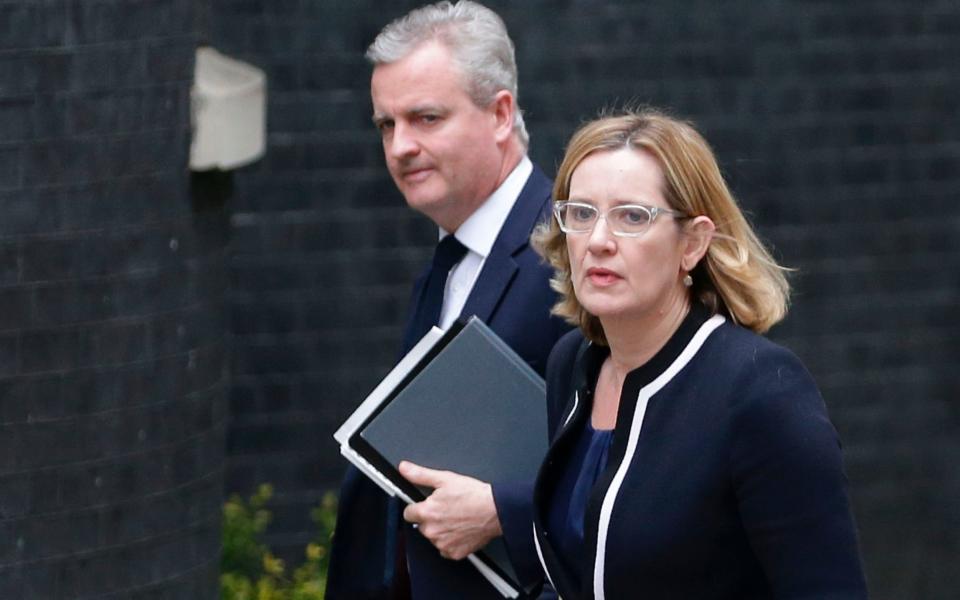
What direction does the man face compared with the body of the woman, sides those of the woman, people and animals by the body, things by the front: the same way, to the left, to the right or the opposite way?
the same way

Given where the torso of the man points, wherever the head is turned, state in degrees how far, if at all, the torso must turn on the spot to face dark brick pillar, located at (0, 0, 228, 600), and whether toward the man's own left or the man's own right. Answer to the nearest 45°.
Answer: approximately 90° to the man's own right

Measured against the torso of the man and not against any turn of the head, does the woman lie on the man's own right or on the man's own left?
on the man's own left

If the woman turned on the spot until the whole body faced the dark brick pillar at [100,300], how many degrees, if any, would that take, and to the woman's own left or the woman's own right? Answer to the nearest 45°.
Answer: approximately 90° to the woman's own right

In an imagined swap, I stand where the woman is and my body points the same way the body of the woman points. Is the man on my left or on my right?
on my right

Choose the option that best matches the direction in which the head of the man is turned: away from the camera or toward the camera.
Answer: toward the camera
